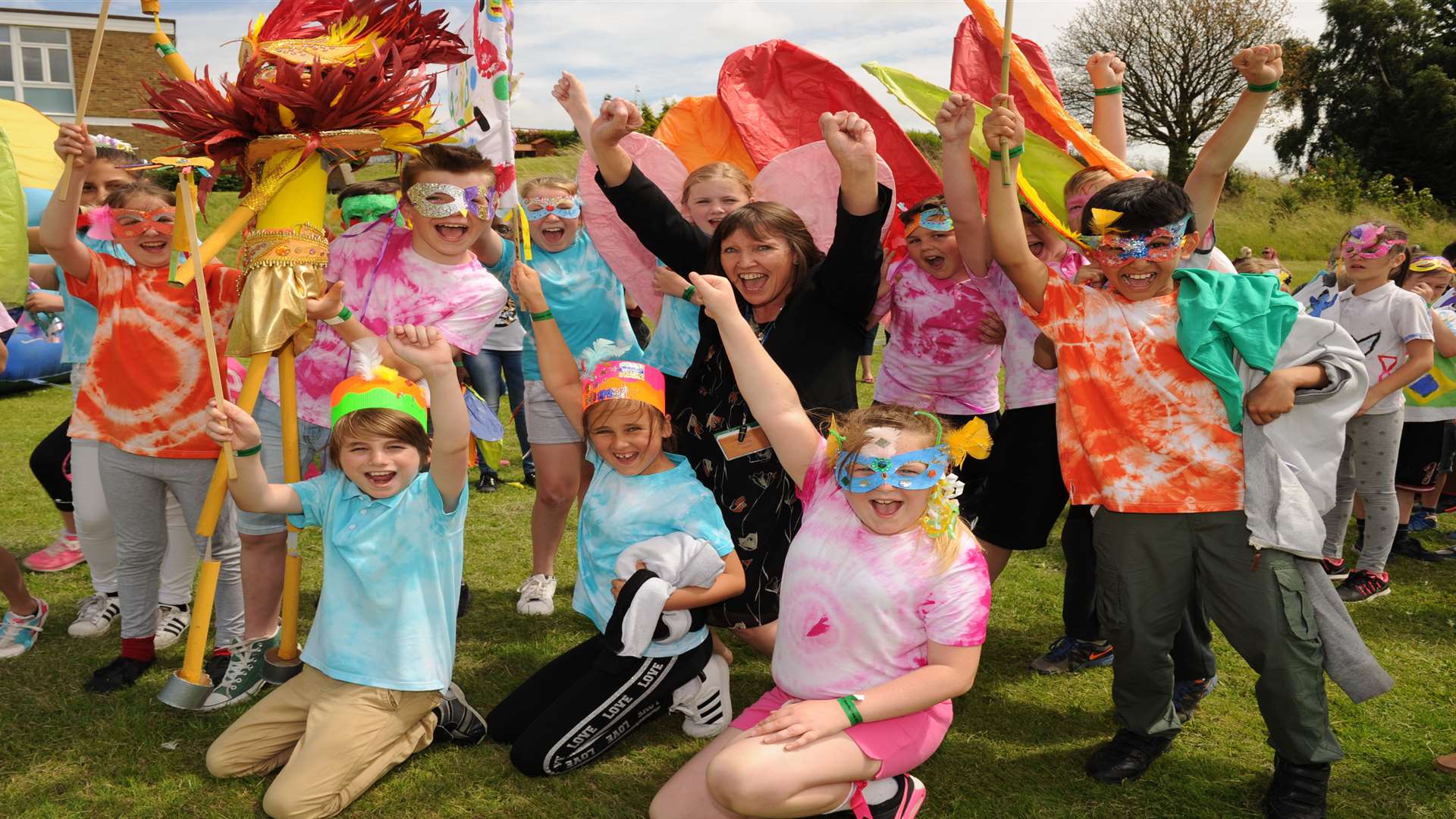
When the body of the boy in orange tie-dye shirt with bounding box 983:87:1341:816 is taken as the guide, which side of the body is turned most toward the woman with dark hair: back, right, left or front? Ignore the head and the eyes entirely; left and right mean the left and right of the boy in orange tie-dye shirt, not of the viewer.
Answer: right

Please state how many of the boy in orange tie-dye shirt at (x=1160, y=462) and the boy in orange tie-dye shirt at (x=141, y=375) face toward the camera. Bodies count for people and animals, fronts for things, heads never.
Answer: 2

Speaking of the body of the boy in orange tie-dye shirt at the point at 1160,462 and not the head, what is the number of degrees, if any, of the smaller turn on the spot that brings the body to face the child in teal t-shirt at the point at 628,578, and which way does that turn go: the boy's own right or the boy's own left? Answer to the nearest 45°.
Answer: approximately 90° to the boy's own right

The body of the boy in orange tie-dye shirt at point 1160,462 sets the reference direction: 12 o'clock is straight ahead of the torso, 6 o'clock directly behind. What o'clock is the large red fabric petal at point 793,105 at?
The large red fabric petal is roughly at 4 o'clock from the boy in orange tie-dye shirt.

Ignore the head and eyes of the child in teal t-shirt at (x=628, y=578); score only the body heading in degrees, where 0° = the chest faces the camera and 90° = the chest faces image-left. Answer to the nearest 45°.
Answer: approximately 45°

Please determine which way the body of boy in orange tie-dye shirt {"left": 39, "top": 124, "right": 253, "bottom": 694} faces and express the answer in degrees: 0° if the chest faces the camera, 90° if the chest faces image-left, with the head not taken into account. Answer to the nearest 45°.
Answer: approximately 0°
